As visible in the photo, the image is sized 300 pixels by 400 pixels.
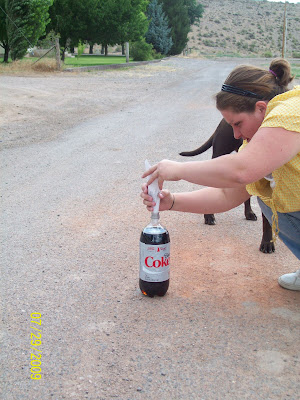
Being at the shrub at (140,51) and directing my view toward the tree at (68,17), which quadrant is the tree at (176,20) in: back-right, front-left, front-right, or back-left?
back-right

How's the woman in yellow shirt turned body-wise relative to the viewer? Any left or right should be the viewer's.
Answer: facing to the left of the viewer

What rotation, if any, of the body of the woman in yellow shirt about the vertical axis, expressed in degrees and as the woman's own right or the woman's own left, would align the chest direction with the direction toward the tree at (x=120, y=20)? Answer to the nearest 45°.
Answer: approximately 90° to the woman's own right

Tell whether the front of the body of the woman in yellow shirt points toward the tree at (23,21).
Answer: no

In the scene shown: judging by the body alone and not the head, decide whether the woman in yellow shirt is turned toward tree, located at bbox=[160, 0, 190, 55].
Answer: no

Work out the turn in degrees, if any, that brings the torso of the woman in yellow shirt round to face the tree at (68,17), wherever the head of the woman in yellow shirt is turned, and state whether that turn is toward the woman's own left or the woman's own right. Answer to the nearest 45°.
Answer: approximately 90° to the woman's own right

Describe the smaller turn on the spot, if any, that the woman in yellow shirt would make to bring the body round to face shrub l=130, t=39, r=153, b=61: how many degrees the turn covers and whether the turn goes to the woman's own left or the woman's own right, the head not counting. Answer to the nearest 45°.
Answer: approximately 90° to the woman's own right

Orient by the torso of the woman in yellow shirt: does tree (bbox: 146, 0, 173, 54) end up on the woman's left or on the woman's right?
on the woman's right
